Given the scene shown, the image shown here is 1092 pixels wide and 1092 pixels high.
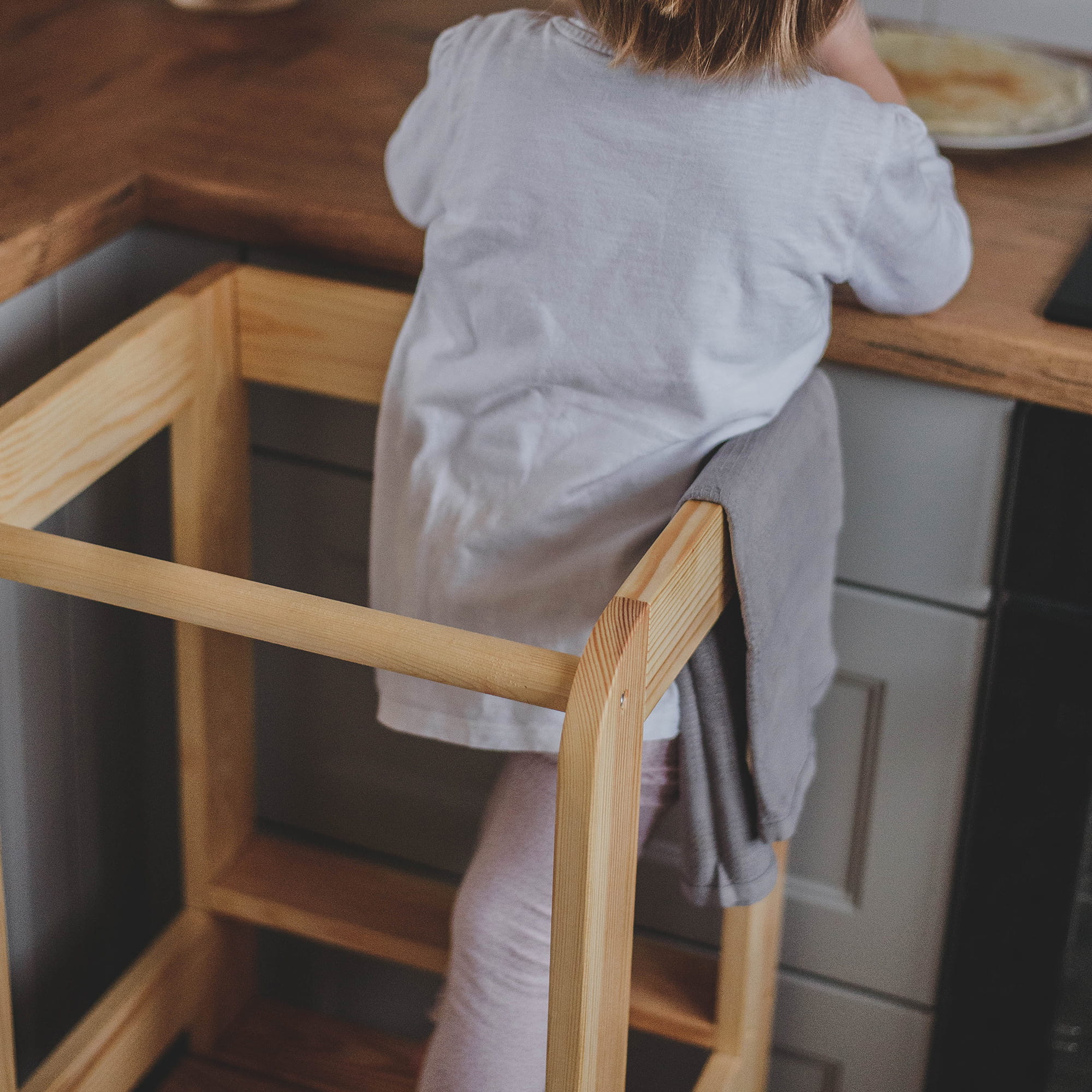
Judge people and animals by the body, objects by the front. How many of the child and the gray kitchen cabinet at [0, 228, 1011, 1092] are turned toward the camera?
1

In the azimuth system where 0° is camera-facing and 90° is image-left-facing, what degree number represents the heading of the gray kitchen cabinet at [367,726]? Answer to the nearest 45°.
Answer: approximately 0°

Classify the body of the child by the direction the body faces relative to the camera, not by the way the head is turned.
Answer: away from the camera
